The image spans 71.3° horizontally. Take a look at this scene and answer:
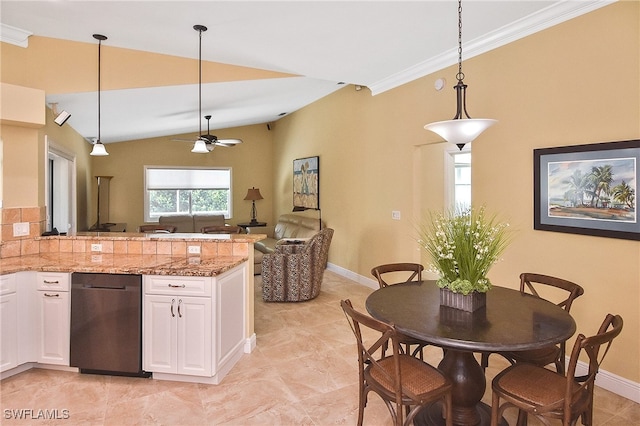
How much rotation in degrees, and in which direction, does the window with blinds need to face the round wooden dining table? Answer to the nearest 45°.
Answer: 0° — it already faces it

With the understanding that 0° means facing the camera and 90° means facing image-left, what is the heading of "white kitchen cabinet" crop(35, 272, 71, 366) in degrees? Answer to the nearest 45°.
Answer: approximately 0°

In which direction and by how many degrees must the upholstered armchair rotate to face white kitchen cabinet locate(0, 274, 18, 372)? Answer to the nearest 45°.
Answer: approximately 45° to its left

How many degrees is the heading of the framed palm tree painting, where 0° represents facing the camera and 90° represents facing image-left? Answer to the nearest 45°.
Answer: approximately 45°

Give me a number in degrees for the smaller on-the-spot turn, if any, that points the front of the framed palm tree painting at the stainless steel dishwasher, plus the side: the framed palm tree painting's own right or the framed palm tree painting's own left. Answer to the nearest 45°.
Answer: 0° — it already faces it

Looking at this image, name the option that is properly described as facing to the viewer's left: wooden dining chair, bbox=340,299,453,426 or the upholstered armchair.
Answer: the upholstered armchair

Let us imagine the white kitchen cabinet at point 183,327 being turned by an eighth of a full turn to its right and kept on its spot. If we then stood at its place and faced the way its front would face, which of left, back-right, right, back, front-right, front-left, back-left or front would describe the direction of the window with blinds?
back-right

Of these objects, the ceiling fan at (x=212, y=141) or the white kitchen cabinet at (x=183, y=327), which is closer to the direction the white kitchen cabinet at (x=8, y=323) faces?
the white kitchen cabinet

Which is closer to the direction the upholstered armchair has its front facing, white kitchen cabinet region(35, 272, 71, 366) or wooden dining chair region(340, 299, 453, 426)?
the white kitchen cabinet

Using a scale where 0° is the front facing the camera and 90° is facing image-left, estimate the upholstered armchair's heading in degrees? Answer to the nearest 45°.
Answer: approximately 90°

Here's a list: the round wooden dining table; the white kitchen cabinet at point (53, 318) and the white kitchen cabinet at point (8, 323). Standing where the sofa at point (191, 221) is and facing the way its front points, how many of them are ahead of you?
3
